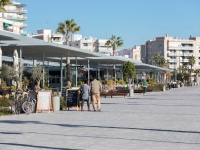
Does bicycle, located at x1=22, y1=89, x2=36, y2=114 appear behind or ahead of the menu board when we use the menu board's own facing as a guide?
ahead

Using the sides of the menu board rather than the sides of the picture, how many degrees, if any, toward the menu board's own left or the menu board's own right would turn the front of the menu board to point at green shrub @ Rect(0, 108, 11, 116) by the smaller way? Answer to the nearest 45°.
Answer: approximately 45° to the menu board's own right

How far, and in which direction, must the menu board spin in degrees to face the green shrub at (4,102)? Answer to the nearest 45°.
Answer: approximately 90° to its right

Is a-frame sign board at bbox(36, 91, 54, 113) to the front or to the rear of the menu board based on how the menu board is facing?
to the front

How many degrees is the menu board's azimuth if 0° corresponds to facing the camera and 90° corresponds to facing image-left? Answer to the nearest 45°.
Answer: approximately 0°

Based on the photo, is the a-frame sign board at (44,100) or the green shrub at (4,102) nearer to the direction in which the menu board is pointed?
the a-frame sign board

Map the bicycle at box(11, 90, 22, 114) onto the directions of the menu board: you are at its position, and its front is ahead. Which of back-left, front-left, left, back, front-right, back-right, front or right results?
front-right
